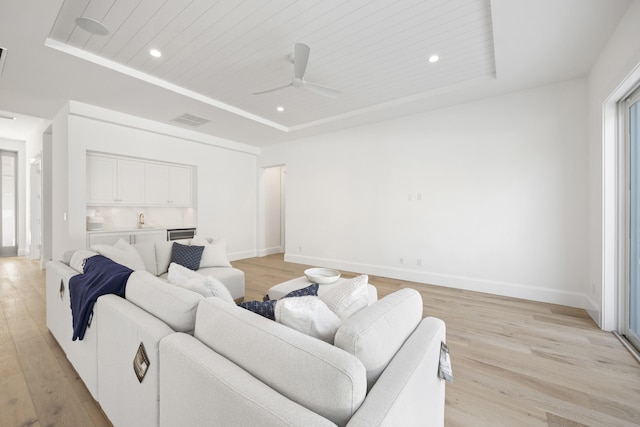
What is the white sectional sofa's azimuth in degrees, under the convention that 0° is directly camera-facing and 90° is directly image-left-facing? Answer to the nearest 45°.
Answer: approximately 225°

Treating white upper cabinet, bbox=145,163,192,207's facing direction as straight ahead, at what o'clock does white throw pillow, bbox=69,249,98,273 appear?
The white throw pillow is roughly at 2 o'clock from the white upper cabinet.

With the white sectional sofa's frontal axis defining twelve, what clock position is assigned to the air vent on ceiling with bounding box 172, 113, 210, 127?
The air vent on ceiling is roughly at 10 o'clock from the white sectional sofa.

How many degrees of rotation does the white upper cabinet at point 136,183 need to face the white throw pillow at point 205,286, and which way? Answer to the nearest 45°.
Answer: approximately 45° to its right

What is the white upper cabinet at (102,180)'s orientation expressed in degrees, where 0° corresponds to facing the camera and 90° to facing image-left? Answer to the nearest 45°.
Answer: approximately 315°

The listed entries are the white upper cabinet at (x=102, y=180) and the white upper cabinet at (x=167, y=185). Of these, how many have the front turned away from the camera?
0

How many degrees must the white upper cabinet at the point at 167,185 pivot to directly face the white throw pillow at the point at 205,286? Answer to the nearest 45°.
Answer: approximately 45° to its right
